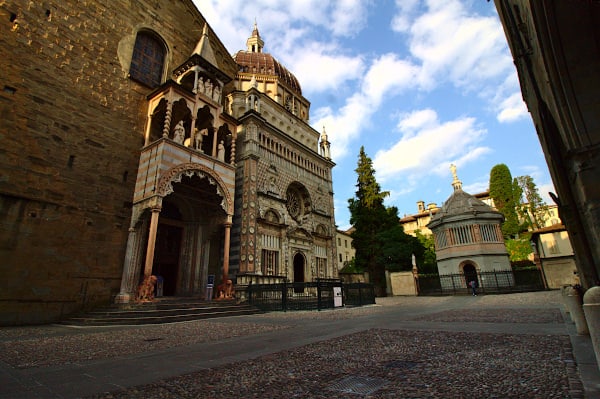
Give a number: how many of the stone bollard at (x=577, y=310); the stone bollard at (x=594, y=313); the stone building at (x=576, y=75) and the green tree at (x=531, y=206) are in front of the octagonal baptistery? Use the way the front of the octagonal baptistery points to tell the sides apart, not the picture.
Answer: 3

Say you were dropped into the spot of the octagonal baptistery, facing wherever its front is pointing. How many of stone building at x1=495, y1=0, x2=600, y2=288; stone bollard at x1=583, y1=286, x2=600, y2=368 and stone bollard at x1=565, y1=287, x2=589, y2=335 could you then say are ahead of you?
3

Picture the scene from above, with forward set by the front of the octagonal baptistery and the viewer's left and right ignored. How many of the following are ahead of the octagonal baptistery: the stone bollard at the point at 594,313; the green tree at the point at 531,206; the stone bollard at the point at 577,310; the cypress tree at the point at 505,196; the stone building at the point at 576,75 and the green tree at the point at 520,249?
3

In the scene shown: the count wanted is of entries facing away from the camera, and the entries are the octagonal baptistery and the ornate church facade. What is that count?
0

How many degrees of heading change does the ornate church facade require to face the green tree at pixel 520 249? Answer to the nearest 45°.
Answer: approximately 45° to its left

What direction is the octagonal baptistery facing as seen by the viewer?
toward the camera

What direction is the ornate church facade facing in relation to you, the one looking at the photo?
facing the viewer and to the right of the viewer

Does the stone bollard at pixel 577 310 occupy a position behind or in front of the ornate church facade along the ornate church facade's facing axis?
in front

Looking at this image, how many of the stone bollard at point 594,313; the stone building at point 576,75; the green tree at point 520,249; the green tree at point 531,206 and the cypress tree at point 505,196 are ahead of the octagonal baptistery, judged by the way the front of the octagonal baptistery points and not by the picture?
2

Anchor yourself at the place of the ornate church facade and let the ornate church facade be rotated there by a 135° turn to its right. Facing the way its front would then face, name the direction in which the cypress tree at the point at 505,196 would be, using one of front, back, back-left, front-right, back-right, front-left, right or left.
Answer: back

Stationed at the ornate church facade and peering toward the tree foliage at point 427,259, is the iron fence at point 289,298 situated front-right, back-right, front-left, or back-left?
front-right

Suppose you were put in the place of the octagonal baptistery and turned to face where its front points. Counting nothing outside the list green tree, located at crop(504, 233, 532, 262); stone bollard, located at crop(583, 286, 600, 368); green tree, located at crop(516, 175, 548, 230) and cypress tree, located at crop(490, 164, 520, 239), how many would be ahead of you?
1

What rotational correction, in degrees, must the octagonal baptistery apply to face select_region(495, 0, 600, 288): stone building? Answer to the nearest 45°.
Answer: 0° — it already faces it

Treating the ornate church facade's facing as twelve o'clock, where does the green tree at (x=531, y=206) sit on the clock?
The green tree is roughly at 10 o'clock from the ornate church facade.
